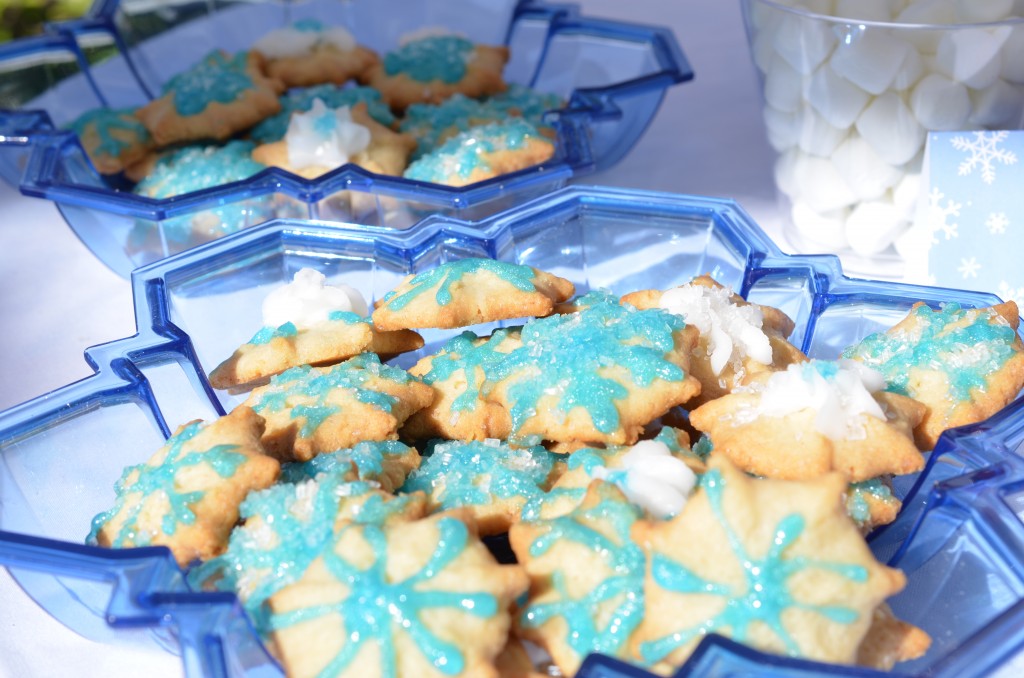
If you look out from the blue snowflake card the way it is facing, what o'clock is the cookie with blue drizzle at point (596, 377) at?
The cookie with blue drizzle is roughly at 1 o'clock from the blue snowflake card.

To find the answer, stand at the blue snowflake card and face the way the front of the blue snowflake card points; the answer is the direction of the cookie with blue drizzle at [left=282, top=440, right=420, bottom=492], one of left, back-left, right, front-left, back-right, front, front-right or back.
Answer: front-right

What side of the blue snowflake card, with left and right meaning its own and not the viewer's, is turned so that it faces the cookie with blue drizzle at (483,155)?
right

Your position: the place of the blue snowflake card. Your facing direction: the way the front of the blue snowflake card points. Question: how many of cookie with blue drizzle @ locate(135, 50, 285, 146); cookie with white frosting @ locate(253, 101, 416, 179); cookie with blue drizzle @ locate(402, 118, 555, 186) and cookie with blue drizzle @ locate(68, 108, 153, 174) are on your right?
4

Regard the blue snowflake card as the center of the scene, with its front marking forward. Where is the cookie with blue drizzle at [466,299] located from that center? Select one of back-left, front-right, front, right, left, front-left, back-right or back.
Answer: front-right

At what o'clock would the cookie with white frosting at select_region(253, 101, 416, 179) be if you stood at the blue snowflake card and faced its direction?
The cookie with white frosting is roughly at 3 o'clock from the blue snowflake card.

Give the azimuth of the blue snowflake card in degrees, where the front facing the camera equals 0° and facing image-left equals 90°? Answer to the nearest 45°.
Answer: approximately 0°

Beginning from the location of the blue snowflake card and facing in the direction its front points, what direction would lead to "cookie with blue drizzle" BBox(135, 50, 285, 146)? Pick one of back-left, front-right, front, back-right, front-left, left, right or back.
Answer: right
